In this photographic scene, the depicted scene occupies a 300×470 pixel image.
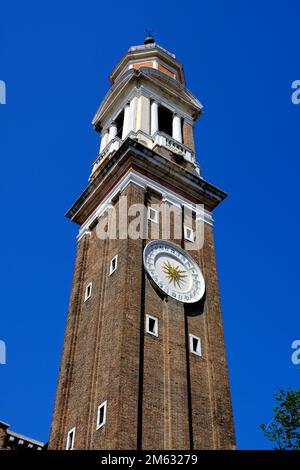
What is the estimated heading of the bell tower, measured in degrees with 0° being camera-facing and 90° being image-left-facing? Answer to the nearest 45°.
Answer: approximately 315°
